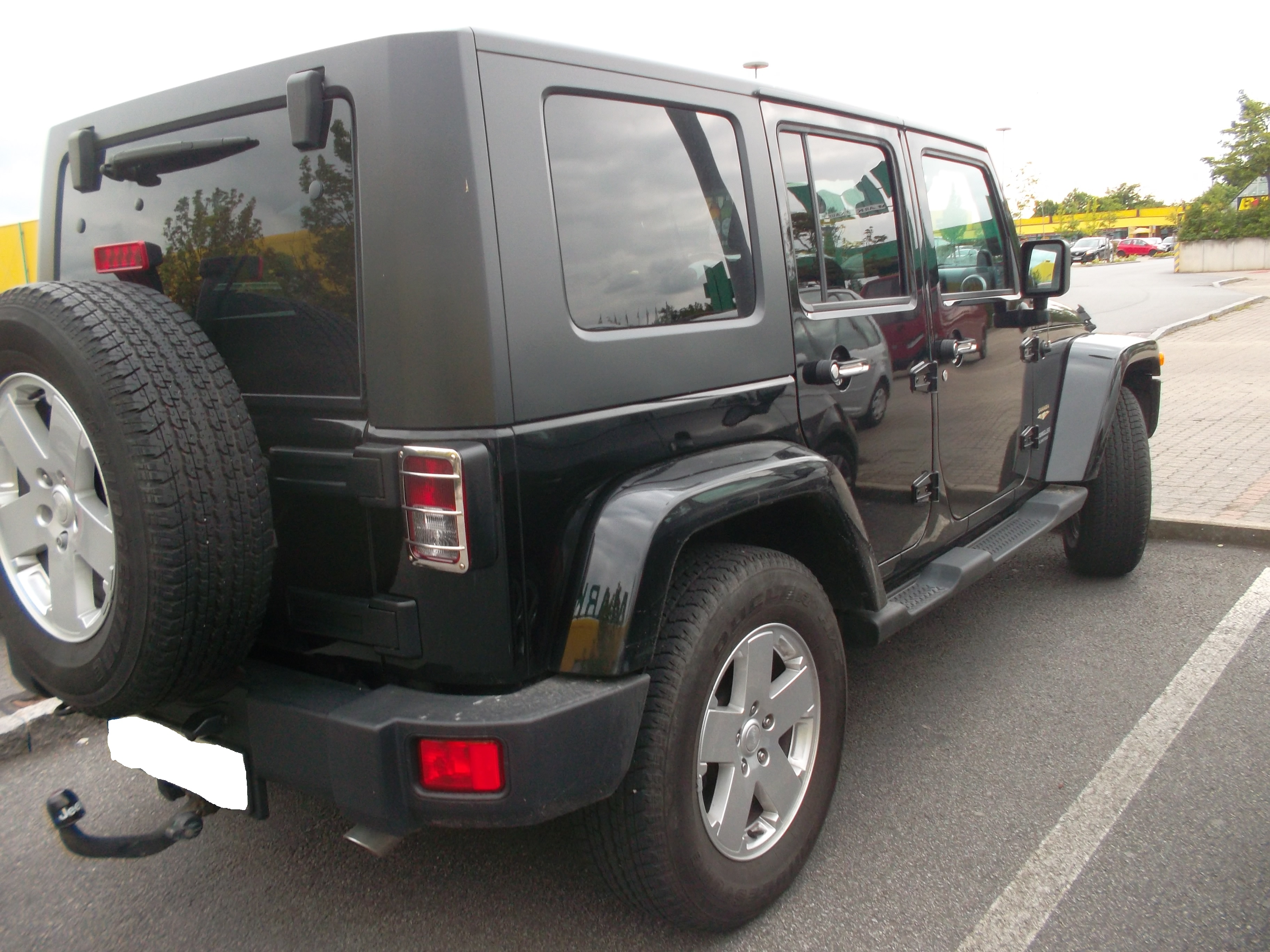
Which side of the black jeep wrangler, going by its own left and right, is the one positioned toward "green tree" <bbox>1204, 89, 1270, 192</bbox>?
front

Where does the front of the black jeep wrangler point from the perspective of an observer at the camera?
facing away from the viewer and to the right of the viewer

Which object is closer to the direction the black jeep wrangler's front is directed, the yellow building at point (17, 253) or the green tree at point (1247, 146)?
the green tree

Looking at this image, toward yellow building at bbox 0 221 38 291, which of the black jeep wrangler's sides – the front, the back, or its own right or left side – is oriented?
left

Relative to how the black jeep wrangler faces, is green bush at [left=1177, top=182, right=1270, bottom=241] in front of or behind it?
in front

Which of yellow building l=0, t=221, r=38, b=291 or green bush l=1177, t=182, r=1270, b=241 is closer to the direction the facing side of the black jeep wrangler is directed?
the green bush
